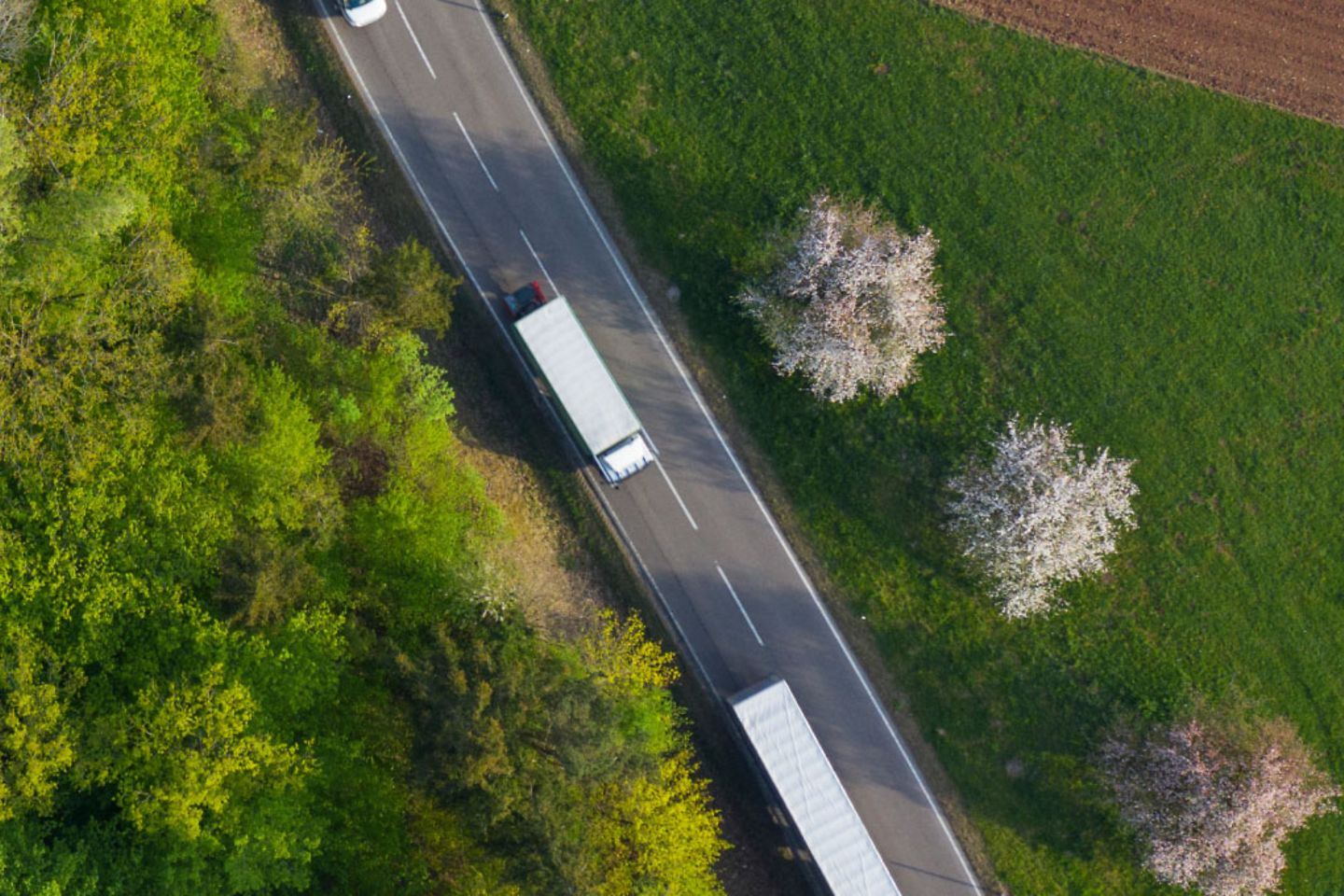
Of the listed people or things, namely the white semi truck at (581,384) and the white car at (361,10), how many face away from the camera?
0

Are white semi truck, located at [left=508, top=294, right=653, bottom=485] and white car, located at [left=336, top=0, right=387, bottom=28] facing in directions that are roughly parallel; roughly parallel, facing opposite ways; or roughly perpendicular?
roughly parallel

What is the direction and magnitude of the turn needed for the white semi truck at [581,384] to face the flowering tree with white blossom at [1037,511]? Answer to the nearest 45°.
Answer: approximately 45° to its left

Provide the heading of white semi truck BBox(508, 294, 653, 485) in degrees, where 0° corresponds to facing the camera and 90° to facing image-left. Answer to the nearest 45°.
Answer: approximately 315°

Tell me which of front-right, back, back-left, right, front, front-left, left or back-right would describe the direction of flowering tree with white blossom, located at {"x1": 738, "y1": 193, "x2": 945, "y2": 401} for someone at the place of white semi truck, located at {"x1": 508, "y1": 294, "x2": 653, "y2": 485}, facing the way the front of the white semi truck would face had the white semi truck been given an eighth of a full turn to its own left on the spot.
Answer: front
